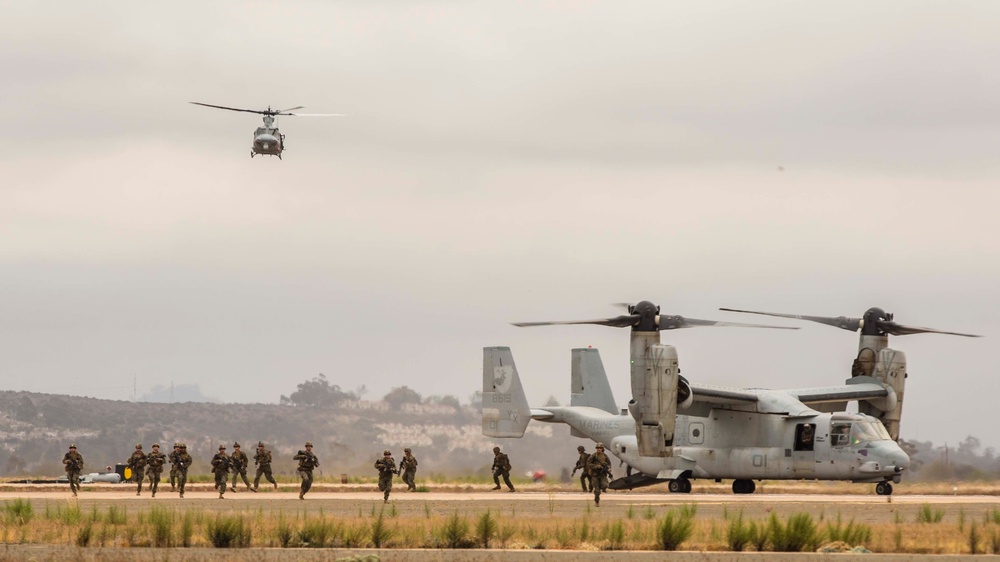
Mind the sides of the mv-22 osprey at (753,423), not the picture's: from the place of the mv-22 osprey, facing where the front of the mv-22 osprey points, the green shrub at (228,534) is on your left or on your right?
on your right

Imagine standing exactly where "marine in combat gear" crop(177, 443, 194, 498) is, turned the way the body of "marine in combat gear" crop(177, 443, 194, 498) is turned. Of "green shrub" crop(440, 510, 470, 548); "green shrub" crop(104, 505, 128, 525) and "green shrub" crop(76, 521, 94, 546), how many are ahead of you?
3

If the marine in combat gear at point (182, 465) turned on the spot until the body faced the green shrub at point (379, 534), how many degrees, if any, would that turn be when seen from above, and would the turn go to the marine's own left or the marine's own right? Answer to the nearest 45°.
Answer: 0° — they already face it

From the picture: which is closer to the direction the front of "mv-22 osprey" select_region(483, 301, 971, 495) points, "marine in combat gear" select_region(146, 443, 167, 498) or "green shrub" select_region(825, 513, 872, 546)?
the green shrub

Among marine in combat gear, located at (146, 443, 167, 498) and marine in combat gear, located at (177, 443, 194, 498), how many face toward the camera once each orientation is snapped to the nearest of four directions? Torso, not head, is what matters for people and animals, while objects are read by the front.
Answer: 2

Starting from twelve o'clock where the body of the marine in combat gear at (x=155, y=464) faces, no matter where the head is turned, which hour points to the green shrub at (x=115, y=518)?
The green shrub is roughly at 12 o'clock from the marine in combat gear.

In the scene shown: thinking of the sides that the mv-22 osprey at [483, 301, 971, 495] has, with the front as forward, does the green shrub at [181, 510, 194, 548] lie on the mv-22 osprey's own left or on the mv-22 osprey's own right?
on the mv-22 osprey's own right

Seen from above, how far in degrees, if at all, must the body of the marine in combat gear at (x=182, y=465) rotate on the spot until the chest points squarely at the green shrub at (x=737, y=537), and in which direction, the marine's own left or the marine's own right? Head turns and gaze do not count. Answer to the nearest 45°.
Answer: approximately 45° to the marine's own left

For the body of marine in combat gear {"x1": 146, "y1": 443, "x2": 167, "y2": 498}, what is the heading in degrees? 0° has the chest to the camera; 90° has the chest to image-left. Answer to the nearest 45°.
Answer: approximately 0°

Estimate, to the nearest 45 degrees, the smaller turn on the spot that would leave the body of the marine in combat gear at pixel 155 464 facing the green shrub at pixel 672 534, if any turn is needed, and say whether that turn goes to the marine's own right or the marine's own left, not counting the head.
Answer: approximately 45° to the marine's own left

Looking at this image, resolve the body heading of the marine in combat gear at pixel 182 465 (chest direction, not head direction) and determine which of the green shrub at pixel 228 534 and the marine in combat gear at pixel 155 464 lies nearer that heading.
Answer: the green shrub

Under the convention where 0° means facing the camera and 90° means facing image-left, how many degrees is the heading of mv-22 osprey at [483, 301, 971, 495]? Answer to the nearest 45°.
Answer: approximately 315°
